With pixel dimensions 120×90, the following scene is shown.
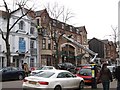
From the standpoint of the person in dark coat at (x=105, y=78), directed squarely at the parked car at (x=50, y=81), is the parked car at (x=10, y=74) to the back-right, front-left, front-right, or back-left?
front-right

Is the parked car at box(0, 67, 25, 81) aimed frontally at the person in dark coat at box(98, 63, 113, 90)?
no

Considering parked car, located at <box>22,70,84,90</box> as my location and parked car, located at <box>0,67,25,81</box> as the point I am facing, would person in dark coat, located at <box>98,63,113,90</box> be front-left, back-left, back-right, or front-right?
back-right

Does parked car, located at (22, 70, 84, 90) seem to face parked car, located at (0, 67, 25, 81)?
no

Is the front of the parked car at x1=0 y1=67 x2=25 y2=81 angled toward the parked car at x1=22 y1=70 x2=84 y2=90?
no

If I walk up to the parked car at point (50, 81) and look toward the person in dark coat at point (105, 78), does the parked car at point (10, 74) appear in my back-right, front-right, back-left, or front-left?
back-left
